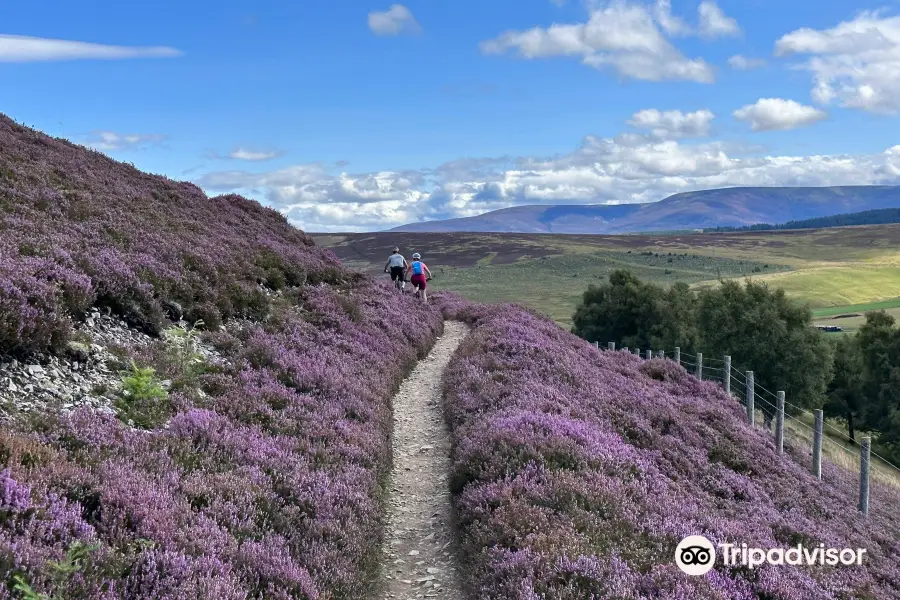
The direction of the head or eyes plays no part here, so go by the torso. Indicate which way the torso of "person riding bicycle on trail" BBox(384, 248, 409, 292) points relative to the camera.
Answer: away from the camera

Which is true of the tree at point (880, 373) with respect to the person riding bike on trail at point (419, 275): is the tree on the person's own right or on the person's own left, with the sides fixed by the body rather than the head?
on the person's own right

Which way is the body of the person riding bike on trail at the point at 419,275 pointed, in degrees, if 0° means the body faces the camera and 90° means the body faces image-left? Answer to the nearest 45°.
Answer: approximately 180°

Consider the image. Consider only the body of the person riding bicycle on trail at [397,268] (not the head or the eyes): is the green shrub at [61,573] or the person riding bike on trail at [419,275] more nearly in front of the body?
the person riding bike on trail

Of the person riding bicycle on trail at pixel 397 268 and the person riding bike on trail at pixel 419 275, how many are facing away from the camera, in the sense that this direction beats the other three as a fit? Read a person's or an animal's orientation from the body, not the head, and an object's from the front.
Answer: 2

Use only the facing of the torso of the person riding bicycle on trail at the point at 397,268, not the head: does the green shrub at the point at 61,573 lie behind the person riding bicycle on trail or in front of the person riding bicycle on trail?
behind

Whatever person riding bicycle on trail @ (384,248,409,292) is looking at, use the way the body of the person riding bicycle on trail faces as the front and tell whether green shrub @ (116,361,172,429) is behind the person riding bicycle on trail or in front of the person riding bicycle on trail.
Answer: behind

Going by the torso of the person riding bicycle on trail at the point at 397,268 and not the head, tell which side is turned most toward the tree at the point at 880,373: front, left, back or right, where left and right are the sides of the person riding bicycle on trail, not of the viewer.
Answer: right
